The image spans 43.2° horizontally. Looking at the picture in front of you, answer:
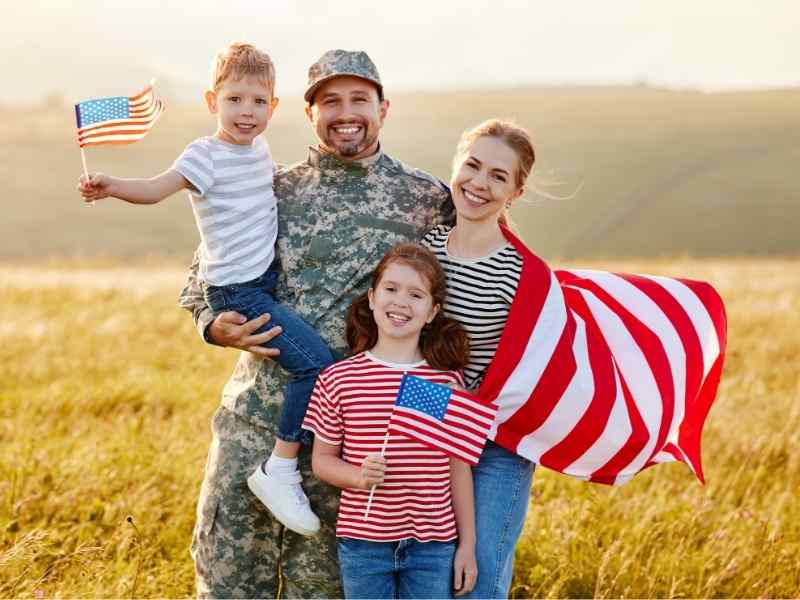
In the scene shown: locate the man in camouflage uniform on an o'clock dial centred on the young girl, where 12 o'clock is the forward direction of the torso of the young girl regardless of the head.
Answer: The man in camouflage uniform is roughly at 5 o'clock from the young girl.

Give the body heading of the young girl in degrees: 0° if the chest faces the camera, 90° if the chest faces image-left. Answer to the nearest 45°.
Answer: approximately 0°

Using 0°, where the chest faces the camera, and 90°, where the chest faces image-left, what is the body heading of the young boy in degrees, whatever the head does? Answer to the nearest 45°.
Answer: approximately 315°
